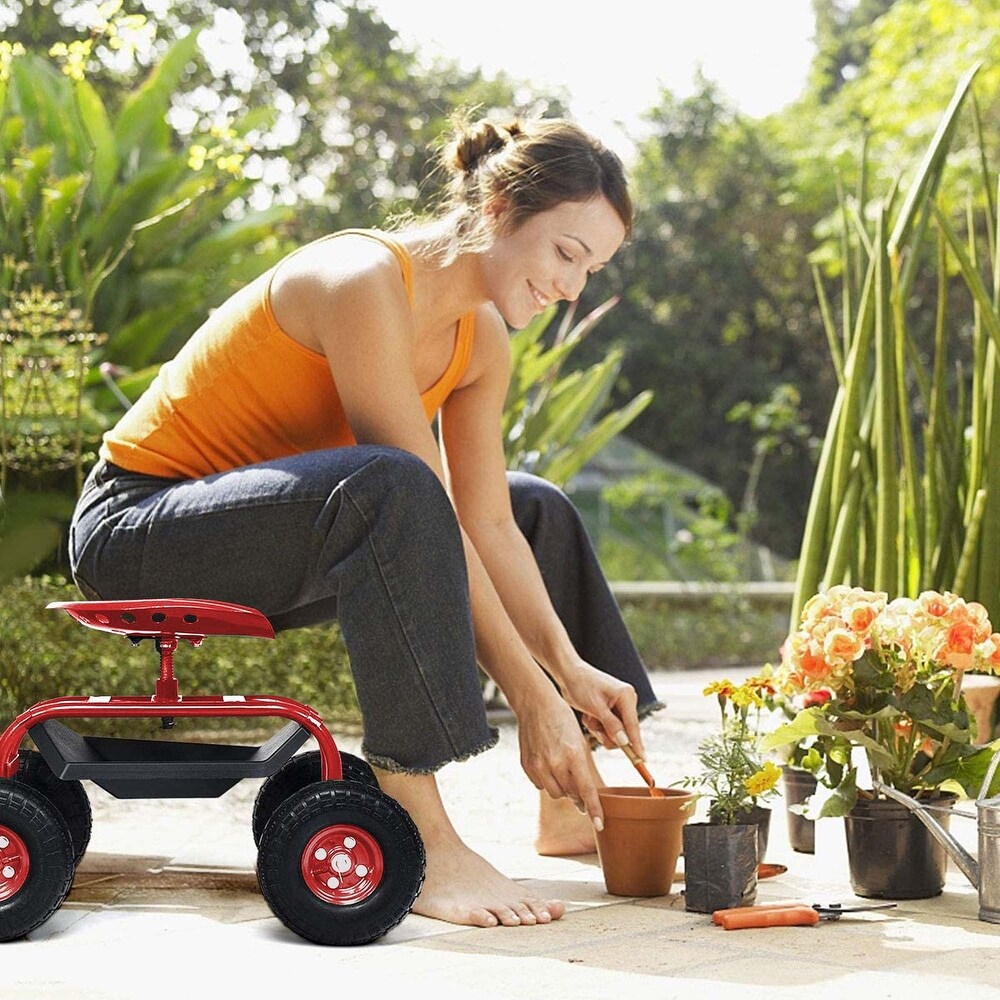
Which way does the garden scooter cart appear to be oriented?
to the viewer's right

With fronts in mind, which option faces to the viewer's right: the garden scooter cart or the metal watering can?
the garden scooter cart

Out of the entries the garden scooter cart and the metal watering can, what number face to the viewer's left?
1

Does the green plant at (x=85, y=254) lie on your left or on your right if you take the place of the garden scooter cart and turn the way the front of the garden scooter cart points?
on your left

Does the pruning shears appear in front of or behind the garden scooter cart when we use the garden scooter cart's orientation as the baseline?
in front

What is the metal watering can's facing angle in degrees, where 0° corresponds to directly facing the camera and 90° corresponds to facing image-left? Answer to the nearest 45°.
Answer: approximately 90°

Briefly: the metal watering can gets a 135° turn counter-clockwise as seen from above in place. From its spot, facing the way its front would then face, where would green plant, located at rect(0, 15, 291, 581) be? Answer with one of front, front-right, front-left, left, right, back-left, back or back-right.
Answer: back

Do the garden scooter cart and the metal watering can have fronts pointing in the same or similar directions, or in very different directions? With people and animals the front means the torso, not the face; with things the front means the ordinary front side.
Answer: very different directions

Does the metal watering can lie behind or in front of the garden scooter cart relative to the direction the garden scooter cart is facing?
in front
